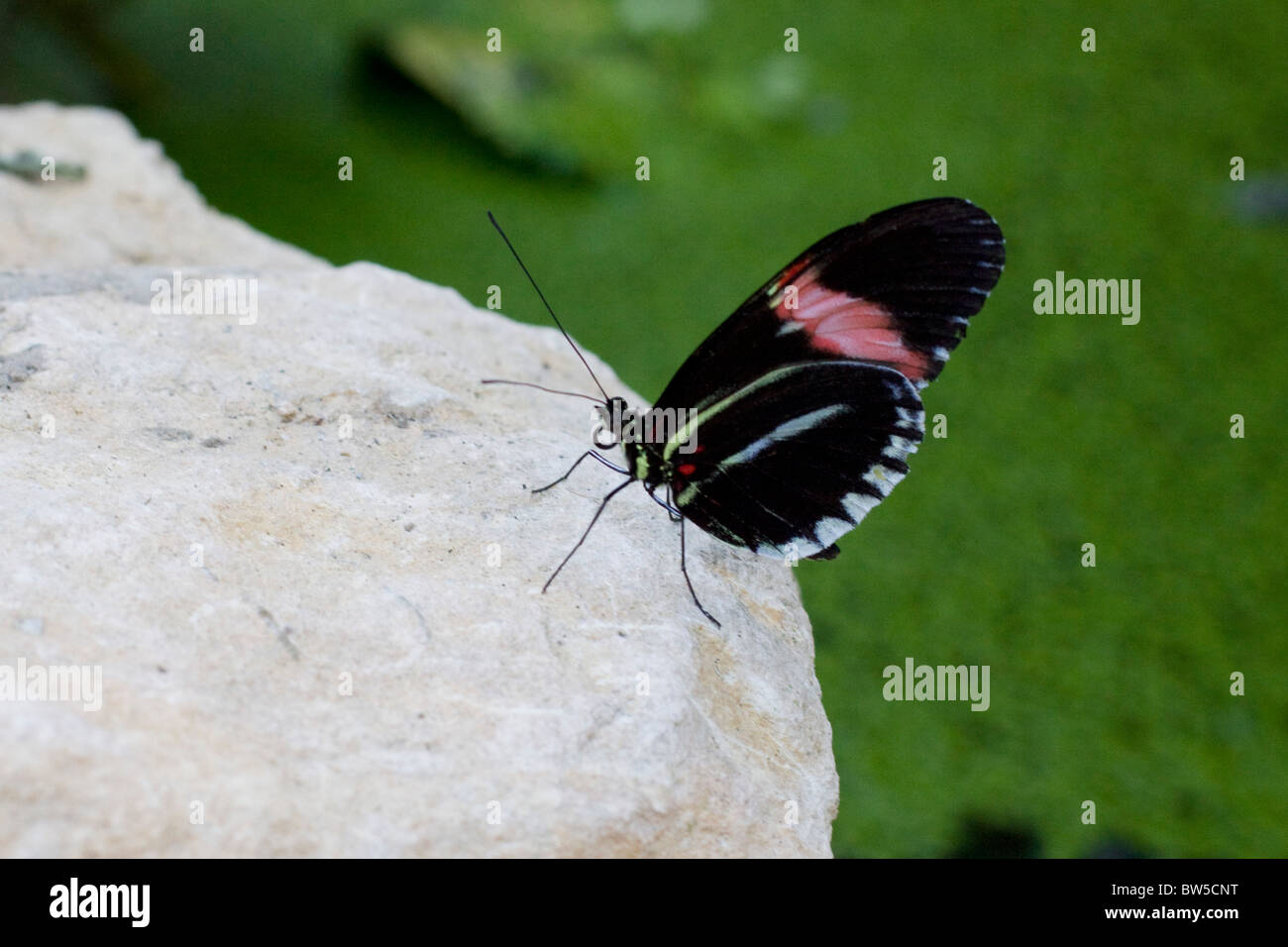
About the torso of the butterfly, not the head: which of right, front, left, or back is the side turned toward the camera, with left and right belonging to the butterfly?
left
